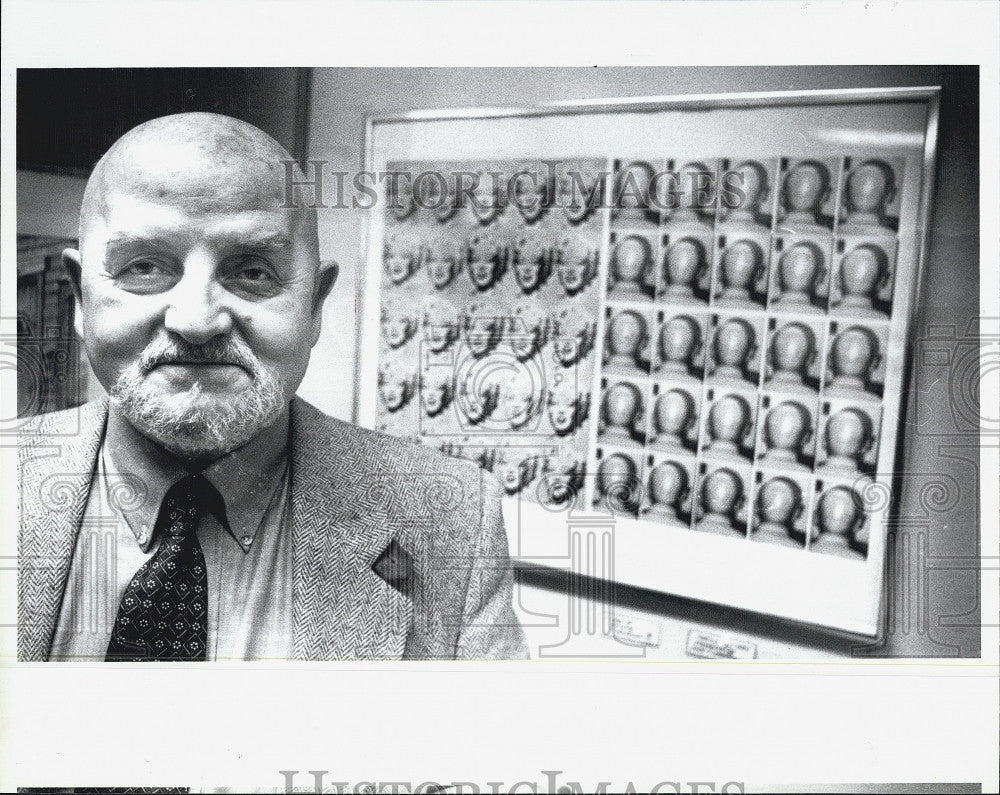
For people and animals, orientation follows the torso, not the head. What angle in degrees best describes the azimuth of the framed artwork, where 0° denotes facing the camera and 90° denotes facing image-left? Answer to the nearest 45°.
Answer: approximately 45°
